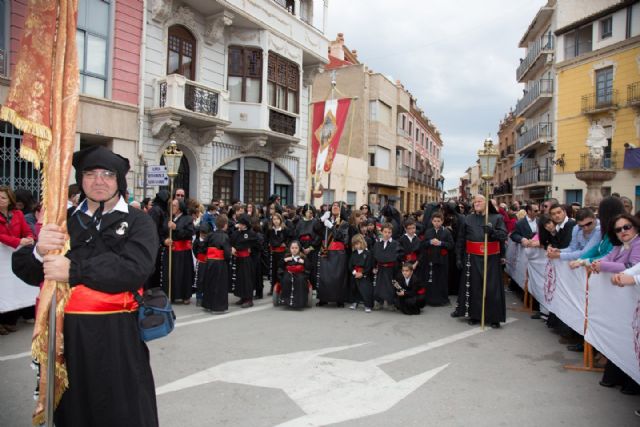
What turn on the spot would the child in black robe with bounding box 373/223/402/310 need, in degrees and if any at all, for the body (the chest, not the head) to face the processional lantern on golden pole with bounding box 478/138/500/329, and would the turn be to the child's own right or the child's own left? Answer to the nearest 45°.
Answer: approximately 45° to the child's own left

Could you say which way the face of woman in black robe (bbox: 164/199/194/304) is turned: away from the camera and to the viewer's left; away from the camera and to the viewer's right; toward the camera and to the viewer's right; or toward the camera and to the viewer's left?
toward the camera and to the viewer's left

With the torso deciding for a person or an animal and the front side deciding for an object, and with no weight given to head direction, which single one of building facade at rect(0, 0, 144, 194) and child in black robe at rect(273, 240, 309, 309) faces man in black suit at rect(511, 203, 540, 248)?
the building facade

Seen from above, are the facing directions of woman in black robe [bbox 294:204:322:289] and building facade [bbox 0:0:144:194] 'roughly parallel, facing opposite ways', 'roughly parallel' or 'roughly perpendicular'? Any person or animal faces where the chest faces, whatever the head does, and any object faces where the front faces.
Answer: roughly perpendicular

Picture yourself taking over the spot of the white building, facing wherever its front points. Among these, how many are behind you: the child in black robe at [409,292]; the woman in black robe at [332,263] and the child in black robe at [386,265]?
0

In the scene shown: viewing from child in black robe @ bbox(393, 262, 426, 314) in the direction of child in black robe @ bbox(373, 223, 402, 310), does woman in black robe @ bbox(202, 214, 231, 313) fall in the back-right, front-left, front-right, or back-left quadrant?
front-left

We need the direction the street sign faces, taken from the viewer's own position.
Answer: facing the viewer

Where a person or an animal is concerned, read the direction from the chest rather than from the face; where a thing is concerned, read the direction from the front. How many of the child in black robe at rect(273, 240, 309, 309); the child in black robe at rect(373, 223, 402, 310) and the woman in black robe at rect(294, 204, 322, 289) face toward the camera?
3

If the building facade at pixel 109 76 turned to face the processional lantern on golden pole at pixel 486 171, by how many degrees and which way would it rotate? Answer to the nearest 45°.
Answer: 0° — it already faces it

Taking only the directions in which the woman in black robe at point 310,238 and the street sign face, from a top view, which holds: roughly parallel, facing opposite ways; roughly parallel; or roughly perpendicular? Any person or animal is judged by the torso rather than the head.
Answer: roughly parallel

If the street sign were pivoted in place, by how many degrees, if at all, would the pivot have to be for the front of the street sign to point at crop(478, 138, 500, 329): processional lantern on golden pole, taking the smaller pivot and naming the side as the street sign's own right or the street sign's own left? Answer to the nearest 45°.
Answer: approximately 45° to the street sign's own left

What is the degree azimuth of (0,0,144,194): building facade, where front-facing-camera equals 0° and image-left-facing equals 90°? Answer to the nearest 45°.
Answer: approximately 315°

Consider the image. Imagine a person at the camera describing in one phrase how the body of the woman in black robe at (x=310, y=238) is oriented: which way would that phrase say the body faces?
toward the camera

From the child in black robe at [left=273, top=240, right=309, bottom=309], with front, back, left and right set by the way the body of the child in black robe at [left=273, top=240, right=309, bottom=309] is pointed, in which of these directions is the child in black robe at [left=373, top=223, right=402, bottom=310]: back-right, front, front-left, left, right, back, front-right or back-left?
left
